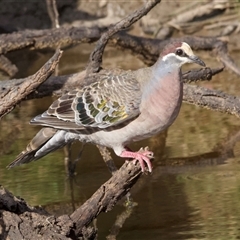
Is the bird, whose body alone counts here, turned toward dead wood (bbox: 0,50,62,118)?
no

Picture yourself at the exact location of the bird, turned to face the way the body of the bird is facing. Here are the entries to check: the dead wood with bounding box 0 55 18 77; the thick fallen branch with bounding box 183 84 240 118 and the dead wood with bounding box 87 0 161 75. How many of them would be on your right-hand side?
0

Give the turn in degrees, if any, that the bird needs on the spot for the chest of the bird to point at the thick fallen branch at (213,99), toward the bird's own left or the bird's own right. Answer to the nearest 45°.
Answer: approximately 45° to the bird's own left

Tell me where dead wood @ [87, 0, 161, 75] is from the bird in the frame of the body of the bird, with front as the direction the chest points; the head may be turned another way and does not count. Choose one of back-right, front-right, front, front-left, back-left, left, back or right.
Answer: left

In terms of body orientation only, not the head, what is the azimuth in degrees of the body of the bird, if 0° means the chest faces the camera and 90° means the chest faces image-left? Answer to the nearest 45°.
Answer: approximately 270°
